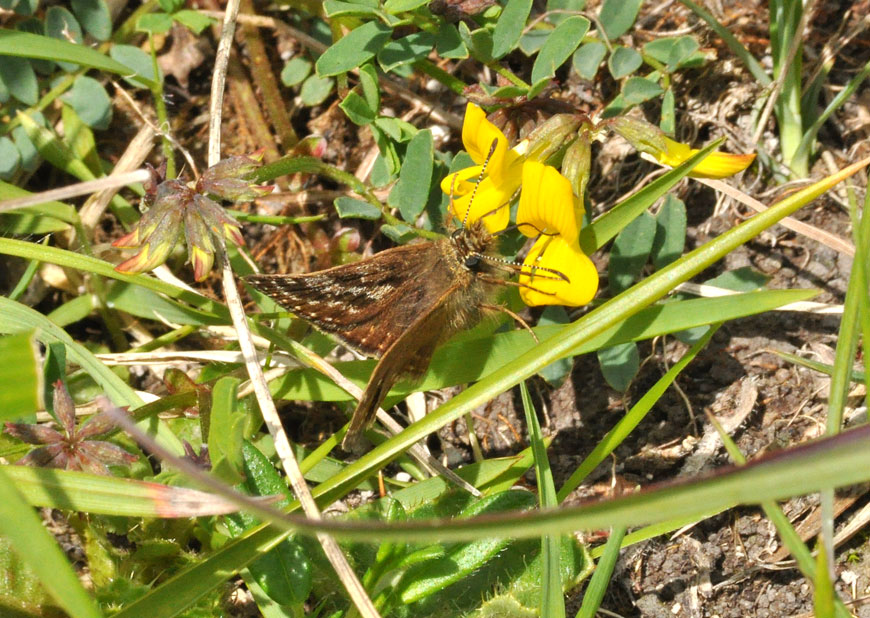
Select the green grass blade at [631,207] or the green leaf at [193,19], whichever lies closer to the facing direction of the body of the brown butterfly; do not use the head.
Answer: the green grass blade

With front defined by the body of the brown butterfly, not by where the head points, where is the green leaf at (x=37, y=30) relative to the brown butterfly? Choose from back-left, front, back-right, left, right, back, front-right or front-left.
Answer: back-left

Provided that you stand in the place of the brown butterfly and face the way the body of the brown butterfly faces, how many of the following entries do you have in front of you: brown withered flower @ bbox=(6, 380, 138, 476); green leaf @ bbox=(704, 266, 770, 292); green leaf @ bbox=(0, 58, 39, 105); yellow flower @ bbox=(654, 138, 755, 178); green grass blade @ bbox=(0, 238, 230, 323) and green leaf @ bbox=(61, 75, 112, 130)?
2

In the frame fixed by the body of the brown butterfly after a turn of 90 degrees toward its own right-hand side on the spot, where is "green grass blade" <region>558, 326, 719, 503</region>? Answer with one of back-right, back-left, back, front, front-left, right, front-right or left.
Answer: front-left

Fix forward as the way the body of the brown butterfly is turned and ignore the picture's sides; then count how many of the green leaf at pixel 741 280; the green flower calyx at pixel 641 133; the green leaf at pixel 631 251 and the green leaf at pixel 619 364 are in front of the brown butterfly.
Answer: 4

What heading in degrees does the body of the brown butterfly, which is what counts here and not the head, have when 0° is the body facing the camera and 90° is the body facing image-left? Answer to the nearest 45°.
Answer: approximately 270°

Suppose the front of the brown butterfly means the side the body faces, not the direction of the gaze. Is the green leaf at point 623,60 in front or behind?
in front

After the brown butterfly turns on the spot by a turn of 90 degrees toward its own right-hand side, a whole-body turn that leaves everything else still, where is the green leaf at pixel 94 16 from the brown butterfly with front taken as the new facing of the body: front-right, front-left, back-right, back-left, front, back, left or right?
back-right

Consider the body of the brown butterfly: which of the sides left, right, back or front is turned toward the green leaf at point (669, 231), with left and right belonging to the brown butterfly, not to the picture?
front
